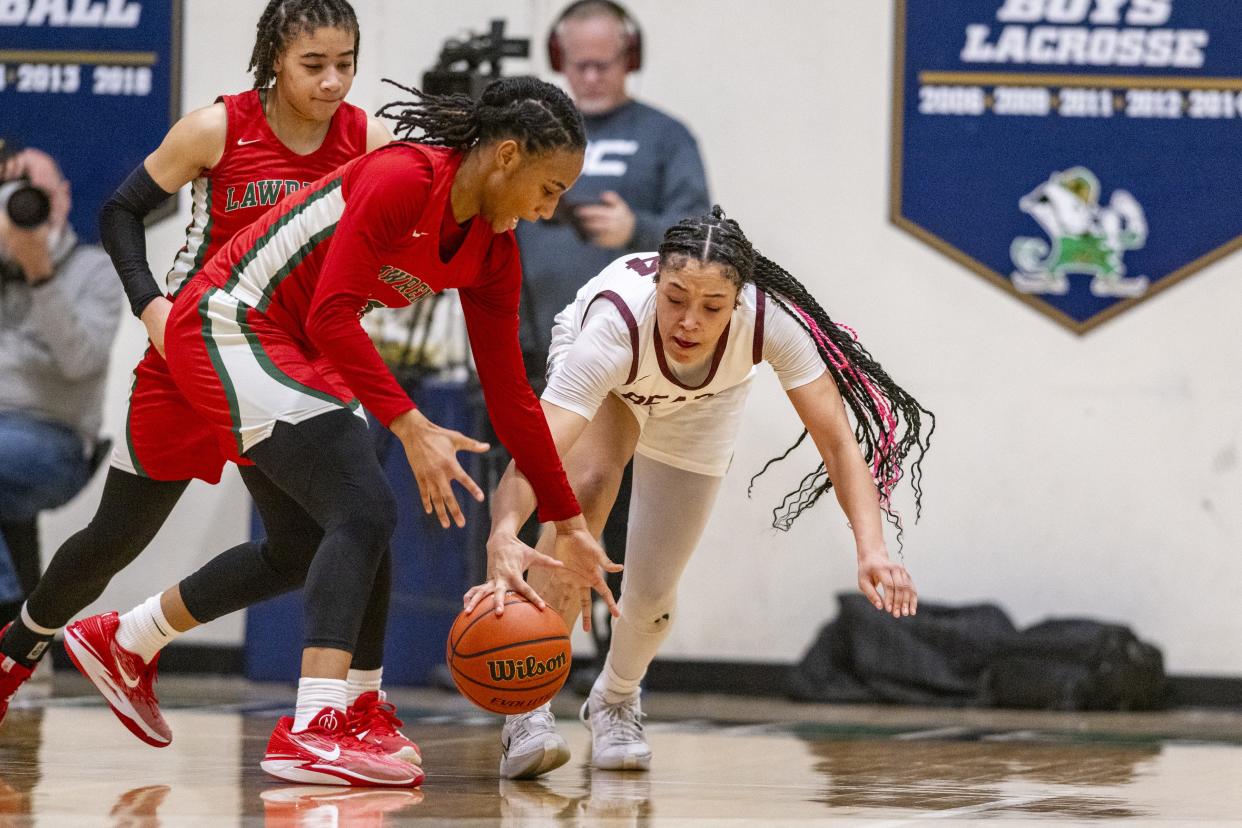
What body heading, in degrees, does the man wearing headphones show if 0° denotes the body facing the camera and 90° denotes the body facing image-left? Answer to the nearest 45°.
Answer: approximately 0°

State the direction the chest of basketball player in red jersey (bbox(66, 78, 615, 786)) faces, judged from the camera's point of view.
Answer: to the viewer's right

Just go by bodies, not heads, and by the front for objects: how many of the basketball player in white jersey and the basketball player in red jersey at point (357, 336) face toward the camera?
1

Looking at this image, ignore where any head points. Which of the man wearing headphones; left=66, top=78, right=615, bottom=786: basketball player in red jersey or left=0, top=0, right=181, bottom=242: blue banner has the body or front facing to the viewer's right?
the basketball player in red jersey

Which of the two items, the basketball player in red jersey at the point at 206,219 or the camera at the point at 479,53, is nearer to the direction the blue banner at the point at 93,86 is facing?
the basketball player in red jersey

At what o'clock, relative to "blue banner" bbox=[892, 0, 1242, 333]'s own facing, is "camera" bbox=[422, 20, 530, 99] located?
The camera is roughly at 2 o'clock from the blue banner.

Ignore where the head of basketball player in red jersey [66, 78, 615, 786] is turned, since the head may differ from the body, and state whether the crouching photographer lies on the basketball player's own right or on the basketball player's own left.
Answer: on the basketball player's own left

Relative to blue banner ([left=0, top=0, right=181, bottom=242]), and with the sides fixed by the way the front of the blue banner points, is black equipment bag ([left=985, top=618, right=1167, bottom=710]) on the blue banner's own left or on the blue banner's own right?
on the blue banner's own left

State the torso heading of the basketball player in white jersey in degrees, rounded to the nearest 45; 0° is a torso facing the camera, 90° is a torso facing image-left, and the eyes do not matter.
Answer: approximately 0°

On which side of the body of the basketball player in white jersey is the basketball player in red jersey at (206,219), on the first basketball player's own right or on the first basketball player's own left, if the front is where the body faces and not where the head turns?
on the first basketball player's own right
